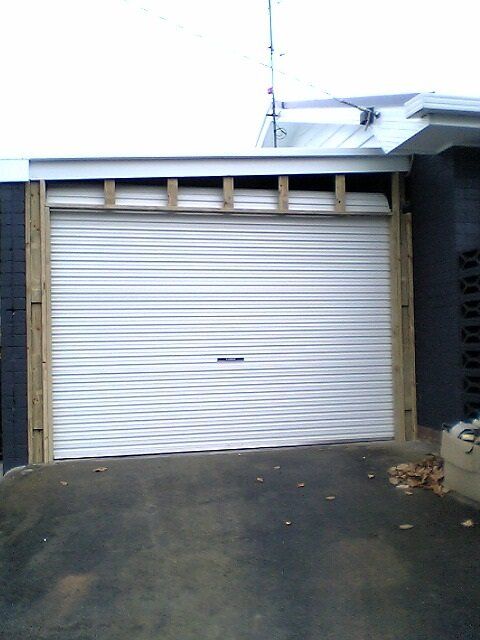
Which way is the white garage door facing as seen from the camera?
toward the camera

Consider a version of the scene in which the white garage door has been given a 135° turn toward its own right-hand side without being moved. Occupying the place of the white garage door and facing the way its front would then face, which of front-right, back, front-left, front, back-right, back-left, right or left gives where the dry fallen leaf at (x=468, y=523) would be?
back
